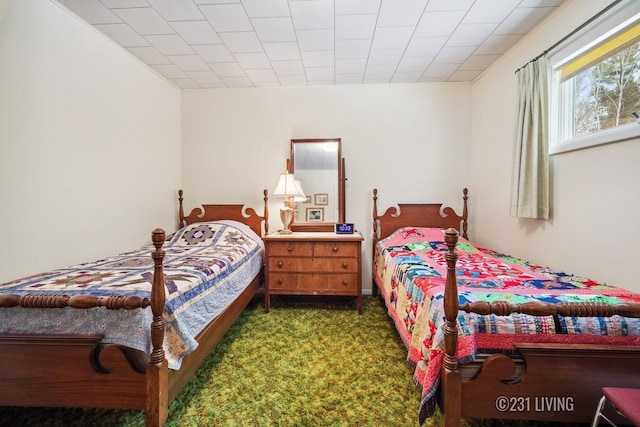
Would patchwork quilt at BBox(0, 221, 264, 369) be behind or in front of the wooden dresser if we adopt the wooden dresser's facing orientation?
in front

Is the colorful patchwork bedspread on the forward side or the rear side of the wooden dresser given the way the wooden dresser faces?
on the forward side

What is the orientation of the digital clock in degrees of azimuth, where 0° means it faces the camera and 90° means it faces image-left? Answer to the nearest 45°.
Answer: approximately 0°

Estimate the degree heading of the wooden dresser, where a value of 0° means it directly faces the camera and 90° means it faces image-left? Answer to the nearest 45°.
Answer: approximately 0°

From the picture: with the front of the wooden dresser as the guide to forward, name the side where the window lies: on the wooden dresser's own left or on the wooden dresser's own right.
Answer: on the wooden dresser's own left

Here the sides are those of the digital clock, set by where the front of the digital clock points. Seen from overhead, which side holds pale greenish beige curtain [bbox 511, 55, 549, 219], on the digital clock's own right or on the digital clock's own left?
on the digital clock's own left

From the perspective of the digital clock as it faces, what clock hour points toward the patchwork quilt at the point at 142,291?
The patchwork quilt is roughly at 1 o'clock from the digital clock.

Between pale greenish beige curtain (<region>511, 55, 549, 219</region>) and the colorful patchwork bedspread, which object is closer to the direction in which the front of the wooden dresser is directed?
the colorful patchwork bedspread
